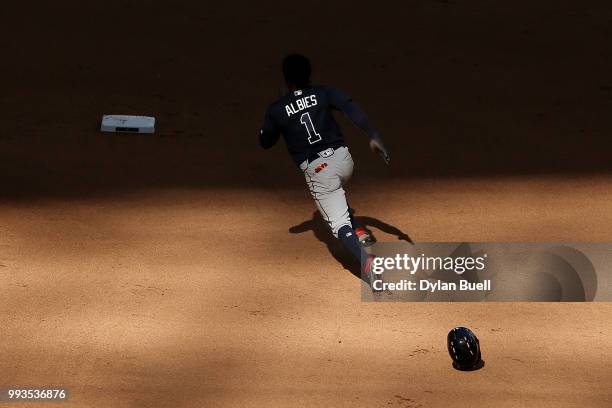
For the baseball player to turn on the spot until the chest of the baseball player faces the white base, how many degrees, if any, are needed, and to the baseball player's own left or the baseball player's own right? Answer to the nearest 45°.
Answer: approximately 45° to the baseball player's own left

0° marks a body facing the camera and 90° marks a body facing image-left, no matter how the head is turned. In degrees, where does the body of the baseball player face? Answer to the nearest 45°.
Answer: approximately 180°
